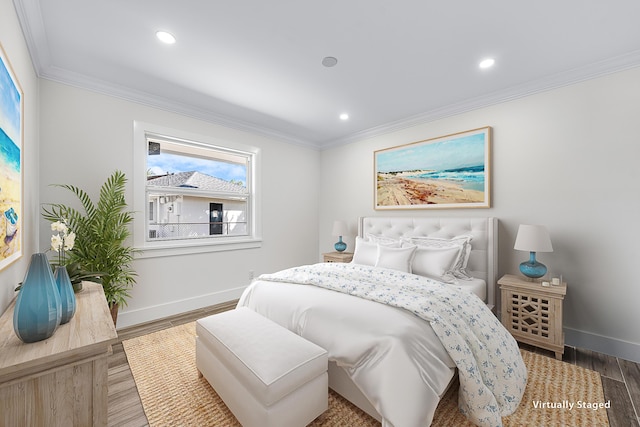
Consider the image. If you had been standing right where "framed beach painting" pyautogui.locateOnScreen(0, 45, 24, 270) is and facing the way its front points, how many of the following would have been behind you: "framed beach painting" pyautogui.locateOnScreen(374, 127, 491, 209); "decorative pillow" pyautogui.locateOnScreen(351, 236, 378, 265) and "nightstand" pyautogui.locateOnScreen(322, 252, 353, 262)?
0

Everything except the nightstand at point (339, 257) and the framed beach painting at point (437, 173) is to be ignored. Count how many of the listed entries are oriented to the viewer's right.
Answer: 0

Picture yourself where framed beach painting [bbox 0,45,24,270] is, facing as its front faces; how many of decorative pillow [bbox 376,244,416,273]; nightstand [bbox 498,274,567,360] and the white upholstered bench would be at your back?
0

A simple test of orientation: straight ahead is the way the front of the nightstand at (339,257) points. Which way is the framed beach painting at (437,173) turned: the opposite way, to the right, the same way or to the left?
the same way

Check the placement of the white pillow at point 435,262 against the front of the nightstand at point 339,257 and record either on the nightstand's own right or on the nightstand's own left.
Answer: on the nightstand's own left

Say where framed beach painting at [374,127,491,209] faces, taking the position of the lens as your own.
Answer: facing the viewer and to the left of the viewer

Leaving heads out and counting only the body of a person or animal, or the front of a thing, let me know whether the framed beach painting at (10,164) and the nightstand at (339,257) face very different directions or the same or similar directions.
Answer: very different directions

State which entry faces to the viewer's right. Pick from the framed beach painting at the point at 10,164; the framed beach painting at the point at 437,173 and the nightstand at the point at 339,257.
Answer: the framed beach painting at the point at 10,164

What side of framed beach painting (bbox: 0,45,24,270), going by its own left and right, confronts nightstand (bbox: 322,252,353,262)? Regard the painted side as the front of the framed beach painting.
front

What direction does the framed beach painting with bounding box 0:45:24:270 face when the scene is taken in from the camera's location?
facing to the right of the viewer

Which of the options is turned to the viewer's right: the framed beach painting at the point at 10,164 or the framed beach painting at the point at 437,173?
the framed beach painting at the point at 10,164

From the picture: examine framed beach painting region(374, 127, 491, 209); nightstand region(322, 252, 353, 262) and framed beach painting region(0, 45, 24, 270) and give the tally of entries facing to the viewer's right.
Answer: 1

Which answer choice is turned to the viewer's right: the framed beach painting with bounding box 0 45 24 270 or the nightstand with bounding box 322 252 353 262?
the framed beach painting

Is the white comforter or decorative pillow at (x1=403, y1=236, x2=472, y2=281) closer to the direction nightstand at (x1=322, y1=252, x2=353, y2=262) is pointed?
the white comforter

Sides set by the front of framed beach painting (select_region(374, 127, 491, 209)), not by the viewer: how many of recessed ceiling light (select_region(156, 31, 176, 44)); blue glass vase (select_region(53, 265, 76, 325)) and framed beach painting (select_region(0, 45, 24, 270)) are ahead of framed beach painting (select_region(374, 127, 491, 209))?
3

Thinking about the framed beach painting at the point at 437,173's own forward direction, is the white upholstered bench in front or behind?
in front

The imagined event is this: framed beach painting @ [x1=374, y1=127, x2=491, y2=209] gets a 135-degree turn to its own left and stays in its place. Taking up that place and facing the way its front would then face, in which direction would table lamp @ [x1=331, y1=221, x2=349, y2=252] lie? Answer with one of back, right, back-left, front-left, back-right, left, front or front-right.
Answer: back

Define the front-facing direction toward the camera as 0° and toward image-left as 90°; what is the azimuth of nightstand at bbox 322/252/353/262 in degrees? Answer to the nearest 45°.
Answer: approximately 45°

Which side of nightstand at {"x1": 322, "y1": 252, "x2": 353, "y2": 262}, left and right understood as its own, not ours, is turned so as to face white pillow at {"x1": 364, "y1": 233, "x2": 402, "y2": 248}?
left
